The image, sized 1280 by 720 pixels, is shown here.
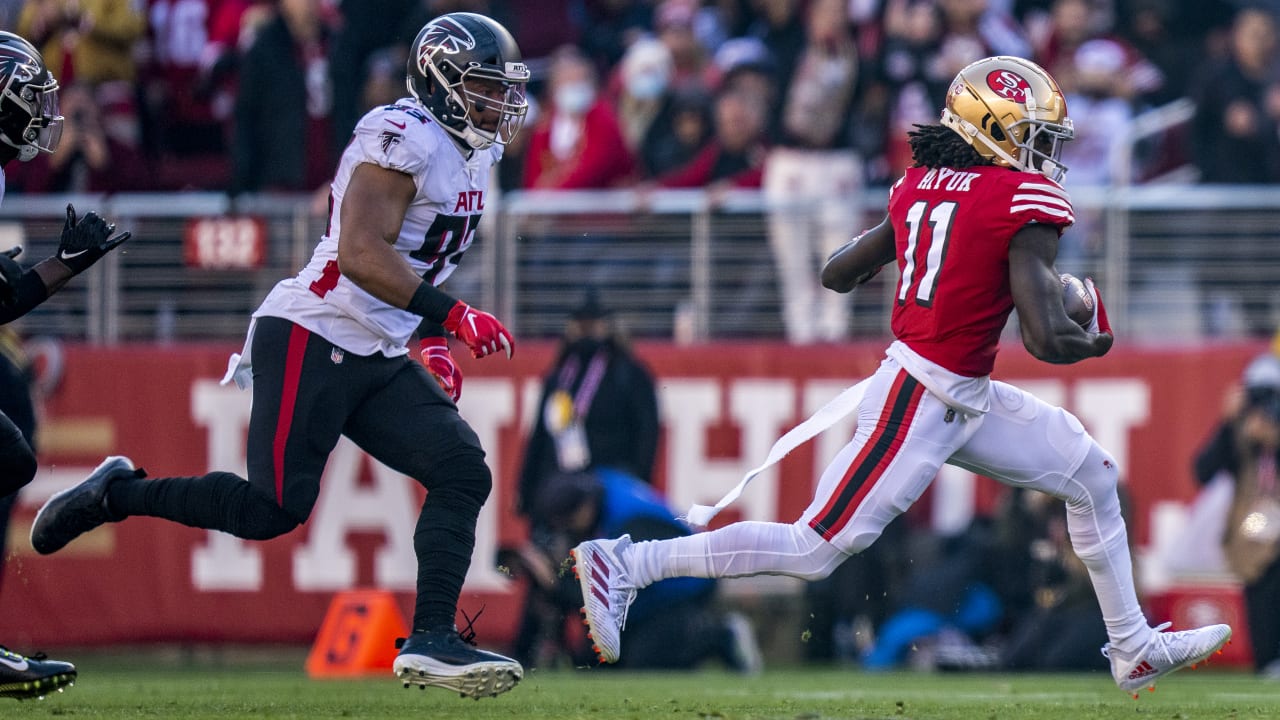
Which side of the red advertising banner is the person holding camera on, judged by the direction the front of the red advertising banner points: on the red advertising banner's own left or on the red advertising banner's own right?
on the red advertising banner's own left

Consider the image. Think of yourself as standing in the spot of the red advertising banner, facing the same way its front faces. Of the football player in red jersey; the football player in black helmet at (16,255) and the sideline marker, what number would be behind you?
0

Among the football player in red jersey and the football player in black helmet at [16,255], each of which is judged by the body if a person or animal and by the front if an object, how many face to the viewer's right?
2

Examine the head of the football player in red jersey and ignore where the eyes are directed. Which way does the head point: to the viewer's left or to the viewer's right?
to the viewer's right

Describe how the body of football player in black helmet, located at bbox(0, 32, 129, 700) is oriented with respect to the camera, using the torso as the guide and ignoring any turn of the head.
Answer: to the viewer's right

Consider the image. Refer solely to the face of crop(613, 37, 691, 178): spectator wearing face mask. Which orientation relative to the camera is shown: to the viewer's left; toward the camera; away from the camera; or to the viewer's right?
toward the camera

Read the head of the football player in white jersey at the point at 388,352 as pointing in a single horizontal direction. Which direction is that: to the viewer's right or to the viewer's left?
to the viewer's right

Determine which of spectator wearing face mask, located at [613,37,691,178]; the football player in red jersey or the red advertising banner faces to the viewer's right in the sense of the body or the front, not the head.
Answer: the football player in red jersey

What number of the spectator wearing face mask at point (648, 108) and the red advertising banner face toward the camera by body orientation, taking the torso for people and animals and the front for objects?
2

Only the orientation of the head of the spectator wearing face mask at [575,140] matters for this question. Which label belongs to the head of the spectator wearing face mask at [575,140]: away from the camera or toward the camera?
toward the camera

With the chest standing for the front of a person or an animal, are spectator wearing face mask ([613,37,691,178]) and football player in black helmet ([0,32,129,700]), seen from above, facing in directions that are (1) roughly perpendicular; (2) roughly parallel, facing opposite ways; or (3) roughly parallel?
roughly perpendicular

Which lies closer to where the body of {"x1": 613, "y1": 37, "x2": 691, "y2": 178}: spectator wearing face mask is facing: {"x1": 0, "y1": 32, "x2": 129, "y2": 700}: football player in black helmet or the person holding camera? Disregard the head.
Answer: the football player in black helmet

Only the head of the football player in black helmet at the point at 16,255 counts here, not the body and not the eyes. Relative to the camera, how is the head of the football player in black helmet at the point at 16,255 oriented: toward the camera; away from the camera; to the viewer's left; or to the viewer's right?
to the viewer's right

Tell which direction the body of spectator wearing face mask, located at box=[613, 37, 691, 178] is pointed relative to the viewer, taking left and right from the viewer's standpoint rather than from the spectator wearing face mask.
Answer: facing the viewer

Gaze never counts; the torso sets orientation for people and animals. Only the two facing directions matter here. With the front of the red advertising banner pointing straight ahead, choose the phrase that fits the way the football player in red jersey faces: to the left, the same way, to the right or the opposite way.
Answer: to the left

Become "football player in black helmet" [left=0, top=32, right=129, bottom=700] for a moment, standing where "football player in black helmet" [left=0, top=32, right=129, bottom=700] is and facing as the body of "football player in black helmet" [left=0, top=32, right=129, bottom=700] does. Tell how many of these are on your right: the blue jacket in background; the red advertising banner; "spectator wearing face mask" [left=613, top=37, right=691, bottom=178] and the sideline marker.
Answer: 0

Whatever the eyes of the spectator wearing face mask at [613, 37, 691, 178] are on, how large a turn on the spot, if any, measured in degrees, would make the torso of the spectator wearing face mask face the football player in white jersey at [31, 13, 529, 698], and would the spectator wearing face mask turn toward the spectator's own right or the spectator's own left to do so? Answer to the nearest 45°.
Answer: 0° — they already face them

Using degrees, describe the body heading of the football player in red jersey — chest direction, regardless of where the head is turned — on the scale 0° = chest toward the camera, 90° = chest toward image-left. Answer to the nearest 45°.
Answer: approximately 270°

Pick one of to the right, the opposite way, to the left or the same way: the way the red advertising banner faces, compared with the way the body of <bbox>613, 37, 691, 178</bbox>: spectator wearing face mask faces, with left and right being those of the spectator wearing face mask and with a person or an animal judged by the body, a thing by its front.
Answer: the same way

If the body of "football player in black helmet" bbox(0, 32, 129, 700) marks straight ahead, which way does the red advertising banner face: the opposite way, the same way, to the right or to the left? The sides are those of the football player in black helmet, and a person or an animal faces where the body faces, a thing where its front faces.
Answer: to the right

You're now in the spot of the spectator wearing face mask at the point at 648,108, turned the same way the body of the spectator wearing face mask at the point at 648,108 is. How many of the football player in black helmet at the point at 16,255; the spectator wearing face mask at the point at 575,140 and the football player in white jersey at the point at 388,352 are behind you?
0
